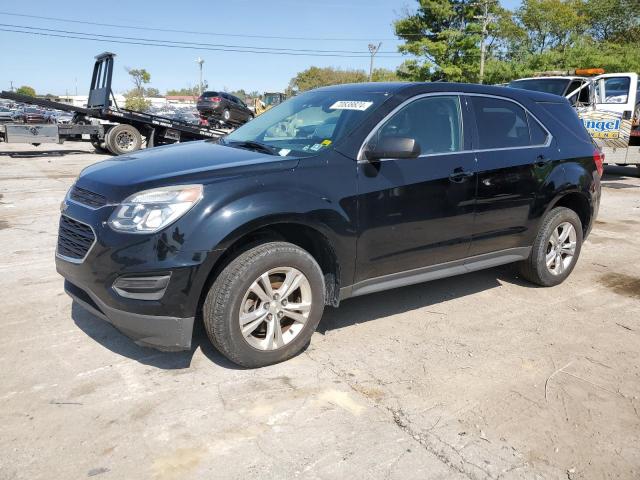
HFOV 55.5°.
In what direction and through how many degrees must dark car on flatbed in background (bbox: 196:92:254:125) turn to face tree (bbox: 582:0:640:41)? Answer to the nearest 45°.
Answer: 0° — it already faces it

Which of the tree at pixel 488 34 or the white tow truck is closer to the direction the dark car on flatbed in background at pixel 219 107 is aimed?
the tree

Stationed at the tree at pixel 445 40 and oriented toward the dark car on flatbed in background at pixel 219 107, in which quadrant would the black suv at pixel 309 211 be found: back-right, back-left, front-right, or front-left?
front-left

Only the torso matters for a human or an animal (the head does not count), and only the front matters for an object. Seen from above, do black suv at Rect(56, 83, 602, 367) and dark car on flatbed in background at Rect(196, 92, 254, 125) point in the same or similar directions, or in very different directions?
very different directions

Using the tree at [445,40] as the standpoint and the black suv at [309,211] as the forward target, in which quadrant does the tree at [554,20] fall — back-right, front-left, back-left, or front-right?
back-left

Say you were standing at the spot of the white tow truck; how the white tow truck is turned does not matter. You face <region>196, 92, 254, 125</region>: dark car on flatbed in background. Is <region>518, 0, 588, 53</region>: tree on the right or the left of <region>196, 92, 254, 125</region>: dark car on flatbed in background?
right

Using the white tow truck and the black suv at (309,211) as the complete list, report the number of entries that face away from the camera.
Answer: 0

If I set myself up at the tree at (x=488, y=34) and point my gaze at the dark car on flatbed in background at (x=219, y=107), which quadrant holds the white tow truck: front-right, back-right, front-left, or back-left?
front-left

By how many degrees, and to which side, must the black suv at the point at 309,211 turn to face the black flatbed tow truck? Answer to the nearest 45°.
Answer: approximately 90° to its right

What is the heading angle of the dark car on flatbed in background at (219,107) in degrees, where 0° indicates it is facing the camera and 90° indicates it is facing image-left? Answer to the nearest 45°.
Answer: approximately 225°

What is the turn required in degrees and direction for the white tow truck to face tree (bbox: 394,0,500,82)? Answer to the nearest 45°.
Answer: approximately 135° to its right

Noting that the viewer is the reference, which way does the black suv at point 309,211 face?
facing the viewer and to the left of the viewer
